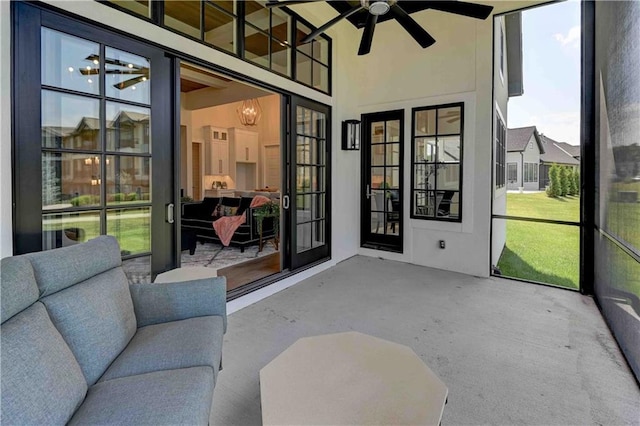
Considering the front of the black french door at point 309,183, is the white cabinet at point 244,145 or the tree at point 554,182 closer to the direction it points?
the tree

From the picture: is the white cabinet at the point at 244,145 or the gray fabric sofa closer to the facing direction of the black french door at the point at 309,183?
the gray fabric sofa

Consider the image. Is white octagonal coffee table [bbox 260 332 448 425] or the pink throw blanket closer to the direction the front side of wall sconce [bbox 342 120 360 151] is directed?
the white octagonal coffee table

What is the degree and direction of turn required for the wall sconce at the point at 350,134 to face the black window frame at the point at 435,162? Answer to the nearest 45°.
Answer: approximately 45° to its left

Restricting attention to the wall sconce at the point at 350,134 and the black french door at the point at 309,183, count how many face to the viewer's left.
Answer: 0

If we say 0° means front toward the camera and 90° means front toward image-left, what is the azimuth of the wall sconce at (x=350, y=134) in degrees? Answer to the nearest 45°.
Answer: approximately 315°

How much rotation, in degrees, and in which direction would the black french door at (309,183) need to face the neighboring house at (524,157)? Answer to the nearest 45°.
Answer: approximately 45° to its left

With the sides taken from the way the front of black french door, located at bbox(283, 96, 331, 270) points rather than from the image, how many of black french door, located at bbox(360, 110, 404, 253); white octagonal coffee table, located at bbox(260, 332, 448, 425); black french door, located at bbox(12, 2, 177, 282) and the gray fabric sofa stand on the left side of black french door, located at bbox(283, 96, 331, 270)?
1

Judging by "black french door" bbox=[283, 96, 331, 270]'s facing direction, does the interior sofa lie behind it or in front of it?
behind
